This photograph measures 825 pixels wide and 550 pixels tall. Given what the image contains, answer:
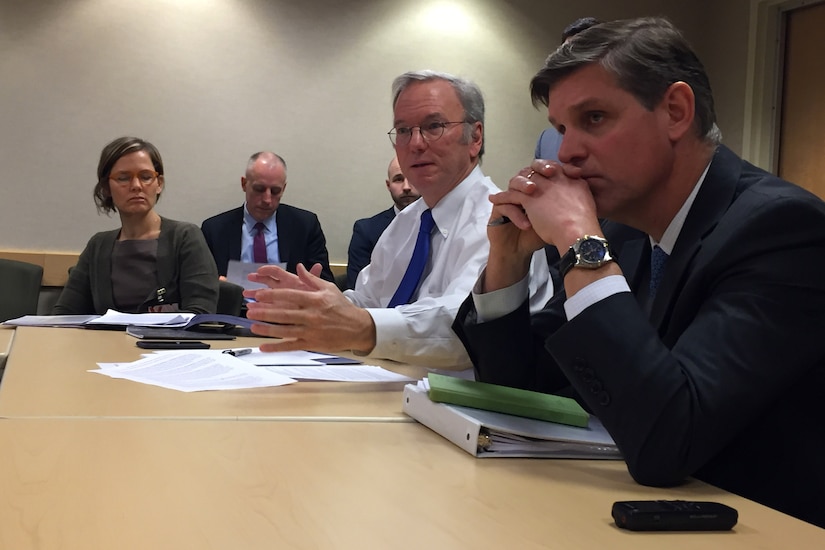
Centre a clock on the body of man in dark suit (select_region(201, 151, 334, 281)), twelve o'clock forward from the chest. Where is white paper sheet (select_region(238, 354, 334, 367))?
The white paper sheet is roughly at 12 o'clock from the man in dark suit.

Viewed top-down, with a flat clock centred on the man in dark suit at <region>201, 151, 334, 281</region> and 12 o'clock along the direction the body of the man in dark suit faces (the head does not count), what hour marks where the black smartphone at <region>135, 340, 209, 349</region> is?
The black smartphone is roughly at 12 o'clock from the man in dark suit.

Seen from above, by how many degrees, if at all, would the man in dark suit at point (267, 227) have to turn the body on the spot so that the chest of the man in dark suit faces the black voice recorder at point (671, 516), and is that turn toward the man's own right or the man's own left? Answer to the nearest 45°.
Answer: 0° — they already face it

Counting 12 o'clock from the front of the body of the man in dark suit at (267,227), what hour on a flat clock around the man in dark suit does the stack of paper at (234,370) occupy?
The stack of paper is roughly at 12 o'clock from the man in dark suit.

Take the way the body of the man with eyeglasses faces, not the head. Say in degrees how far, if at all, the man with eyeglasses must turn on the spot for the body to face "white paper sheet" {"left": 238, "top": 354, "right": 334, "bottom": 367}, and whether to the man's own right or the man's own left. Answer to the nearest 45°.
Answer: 0° — they already face it

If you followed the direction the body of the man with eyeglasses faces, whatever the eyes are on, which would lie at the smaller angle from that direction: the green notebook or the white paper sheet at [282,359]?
the white paper sheet

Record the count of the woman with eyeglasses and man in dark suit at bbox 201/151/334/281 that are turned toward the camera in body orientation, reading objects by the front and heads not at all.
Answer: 2

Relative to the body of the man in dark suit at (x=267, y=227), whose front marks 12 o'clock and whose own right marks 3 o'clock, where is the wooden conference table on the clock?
The wooden conference table is roughly at 12 o'clock from the man in dark suit.

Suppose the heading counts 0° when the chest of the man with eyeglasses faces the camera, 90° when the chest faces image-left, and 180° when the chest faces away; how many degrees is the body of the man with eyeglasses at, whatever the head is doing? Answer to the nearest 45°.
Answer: approximately 45°
